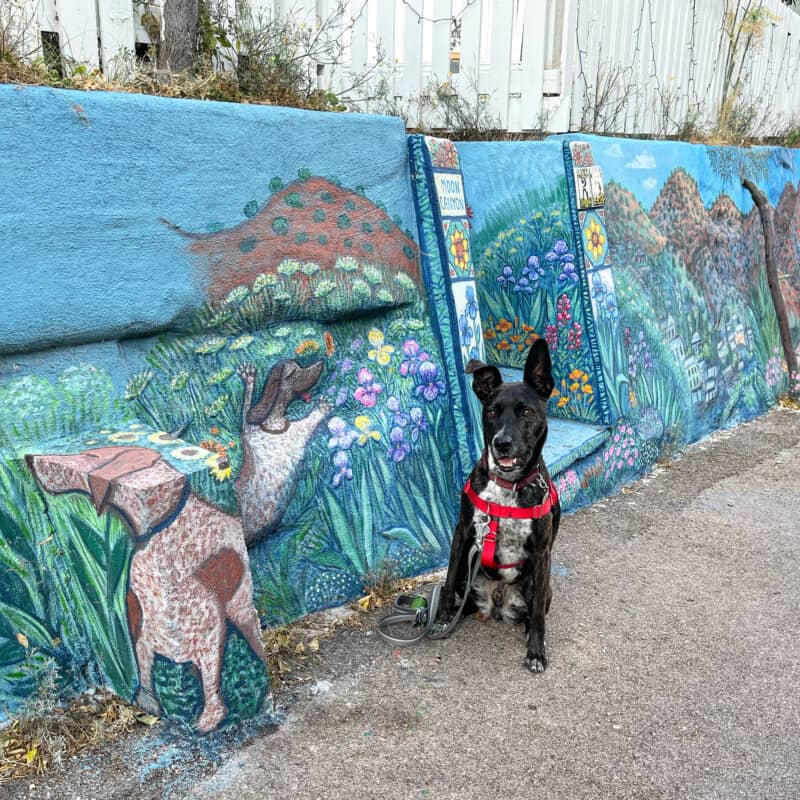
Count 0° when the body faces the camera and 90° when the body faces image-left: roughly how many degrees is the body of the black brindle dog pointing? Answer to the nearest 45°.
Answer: approximately 0°

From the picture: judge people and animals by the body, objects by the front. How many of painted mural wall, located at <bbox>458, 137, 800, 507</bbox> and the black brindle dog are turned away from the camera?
0

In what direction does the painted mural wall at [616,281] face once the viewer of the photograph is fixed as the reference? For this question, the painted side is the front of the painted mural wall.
facing the viewer and to the right of the viewer

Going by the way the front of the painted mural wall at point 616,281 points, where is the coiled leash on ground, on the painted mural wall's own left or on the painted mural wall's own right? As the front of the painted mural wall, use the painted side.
on the painted mural wall's own right

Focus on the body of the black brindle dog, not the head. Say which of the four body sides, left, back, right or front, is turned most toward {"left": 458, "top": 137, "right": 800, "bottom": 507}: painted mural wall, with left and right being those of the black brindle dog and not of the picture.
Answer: back

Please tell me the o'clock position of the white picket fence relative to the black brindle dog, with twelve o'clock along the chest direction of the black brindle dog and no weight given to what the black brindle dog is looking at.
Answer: The white picket fence is roughly at 6 o'clock from the black brindle dog.
